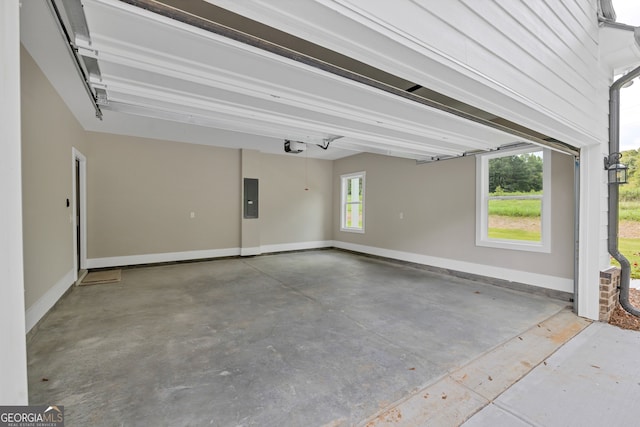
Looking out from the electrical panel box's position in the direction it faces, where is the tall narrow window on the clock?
The tall narrow window is roughly at 9 o'clock from the electrical panel box.

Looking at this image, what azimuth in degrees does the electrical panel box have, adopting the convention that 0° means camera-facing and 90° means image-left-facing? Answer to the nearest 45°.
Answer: approximately 0°
